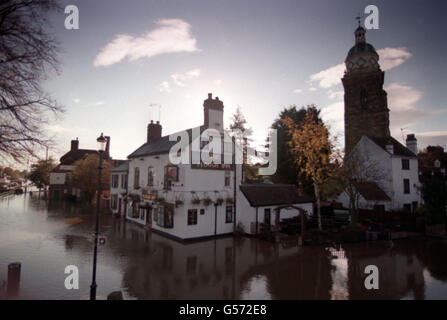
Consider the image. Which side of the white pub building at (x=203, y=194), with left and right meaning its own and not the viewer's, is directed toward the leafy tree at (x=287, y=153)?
back

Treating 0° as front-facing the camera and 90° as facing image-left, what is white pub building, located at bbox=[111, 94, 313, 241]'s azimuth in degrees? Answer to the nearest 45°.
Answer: approximately 45°

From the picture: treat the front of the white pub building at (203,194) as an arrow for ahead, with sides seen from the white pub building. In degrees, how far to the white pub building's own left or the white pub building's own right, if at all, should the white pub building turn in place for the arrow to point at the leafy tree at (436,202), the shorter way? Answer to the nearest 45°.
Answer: approximately 135° to the white pub building's own left

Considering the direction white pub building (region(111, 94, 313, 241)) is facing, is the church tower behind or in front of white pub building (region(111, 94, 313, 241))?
behind

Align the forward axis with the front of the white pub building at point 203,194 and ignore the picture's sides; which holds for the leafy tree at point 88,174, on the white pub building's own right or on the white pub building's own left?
on the white pub building's own right
